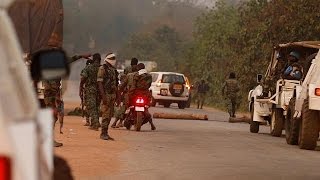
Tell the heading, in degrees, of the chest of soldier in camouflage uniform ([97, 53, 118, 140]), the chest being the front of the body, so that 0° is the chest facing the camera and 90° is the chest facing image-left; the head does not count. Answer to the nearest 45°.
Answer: approximately 315°

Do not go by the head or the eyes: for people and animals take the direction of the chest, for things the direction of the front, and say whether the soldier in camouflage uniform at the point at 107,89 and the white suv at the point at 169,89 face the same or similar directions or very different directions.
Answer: very different directions

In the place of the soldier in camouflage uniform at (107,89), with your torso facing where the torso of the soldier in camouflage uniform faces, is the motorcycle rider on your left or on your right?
on your left
